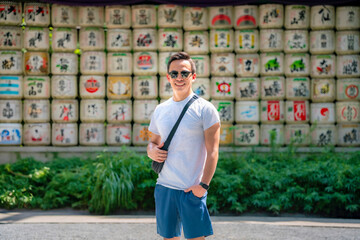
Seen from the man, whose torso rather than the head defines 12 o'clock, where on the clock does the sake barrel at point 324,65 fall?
The sake barrel is roughly at 7 o'clock from the man.

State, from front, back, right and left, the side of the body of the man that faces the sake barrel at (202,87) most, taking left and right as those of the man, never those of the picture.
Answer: back

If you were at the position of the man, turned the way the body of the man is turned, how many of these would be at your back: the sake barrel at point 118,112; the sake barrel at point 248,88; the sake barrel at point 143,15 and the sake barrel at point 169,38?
4

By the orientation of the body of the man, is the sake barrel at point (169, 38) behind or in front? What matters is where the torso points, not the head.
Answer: behind

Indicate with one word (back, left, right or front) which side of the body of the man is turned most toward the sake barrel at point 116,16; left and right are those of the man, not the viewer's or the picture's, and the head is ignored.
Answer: back

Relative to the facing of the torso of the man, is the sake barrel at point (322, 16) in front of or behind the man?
behind

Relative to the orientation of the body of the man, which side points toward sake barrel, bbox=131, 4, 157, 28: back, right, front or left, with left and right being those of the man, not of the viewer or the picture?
back

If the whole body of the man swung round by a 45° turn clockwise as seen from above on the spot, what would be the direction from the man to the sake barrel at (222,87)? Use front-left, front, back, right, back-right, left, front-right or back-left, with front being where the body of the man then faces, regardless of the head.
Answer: back-right

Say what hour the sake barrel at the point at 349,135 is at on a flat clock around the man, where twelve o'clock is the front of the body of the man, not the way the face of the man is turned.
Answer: The sake barrel is roughly at 7 o'clock from the man.

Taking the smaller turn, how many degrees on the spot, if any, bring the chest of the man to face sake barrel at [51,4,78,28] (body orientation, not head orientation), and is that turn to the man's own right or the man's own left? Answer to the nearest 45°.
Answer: approximately 135° to the man's own right

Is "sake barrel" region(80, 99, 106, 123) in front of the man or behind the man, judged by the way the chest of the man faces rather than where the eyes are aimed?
behind

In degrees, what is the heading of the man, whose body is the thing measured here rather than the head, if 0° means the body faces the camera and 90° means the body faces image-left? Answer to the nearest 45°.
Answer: approximately 0°
